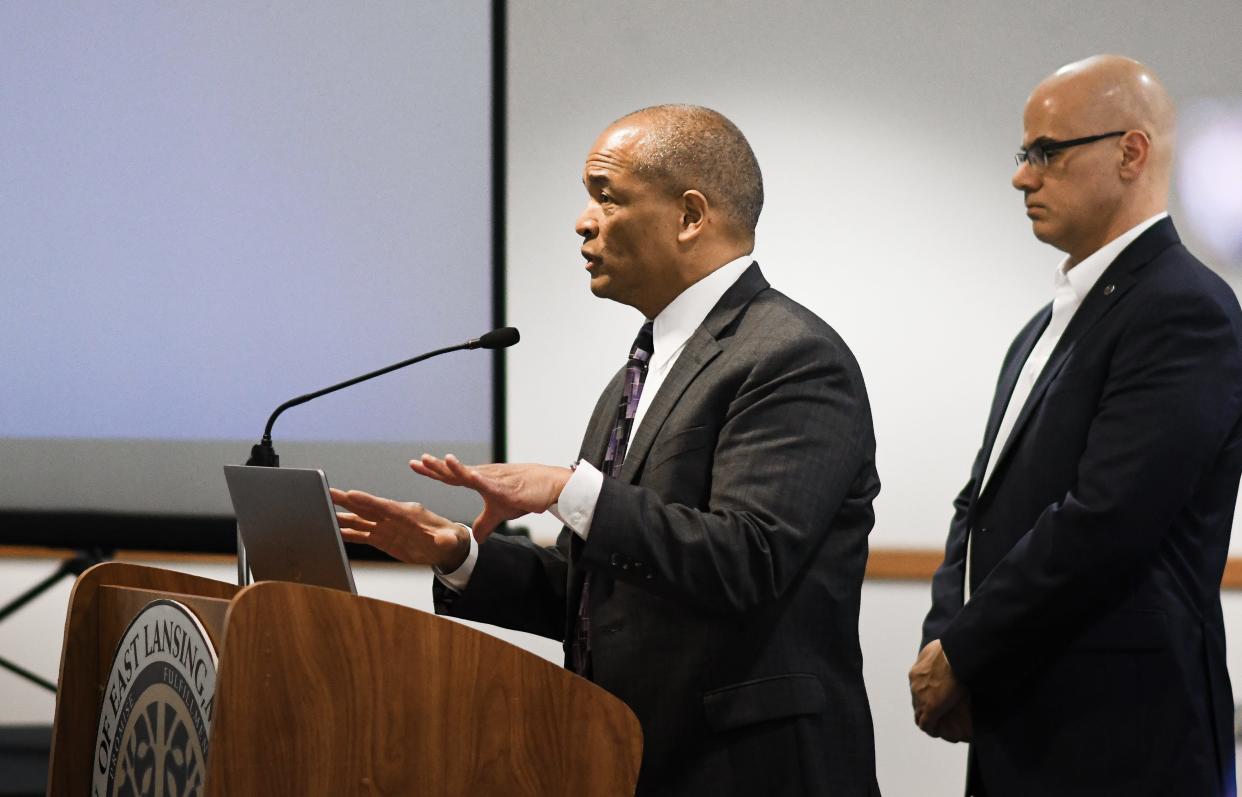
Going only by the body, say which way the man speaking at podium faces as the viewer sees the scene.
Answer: to the viewer's left

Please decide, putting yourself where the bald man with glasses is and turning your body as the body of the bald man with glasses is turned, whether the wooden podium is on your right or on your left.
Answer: on your left

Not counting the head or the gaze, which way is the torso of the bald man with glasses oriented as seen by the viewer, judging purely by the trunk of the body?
to the viewer's left

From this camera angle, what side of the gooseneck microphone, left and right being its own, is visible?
right

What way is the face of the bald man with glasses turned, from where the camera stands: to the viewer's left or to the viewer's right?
to the viewer's left

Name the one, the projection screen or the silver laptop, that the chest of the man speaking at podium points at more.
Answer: the silver laptop

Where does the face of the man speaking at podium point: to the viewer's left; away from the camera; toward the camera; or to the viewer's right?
to the viewer's left

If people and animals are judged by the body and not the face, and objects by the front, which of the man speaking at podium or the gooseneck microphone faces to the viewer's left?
the man speaking at podium

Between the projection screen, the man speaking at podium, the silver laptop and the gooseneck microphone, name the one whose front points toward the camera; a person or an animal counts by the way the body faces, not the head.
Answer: the projection screen

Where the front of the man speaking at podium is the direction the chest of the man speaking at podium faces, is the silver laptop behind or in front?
in front
